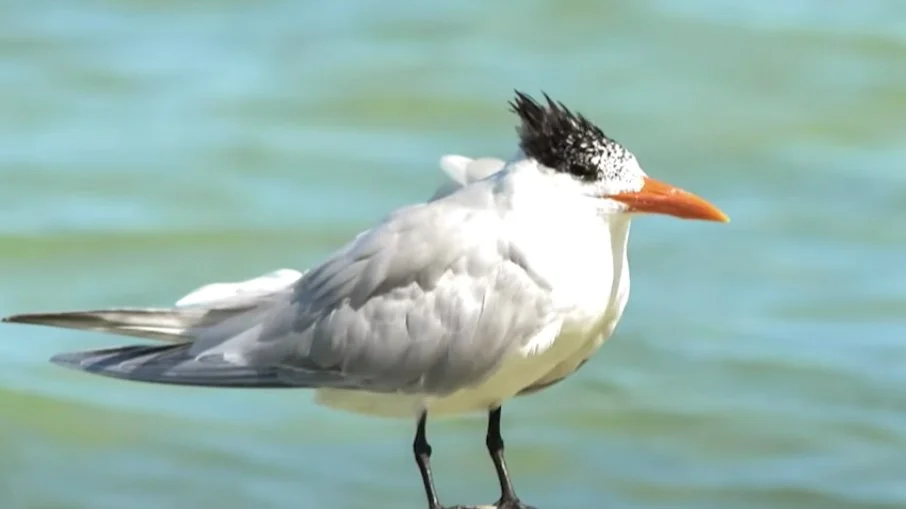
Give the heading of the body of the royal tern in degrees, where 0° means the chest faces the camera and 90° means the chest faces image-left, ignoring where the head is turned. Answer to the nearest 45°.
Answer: approximately 270°
